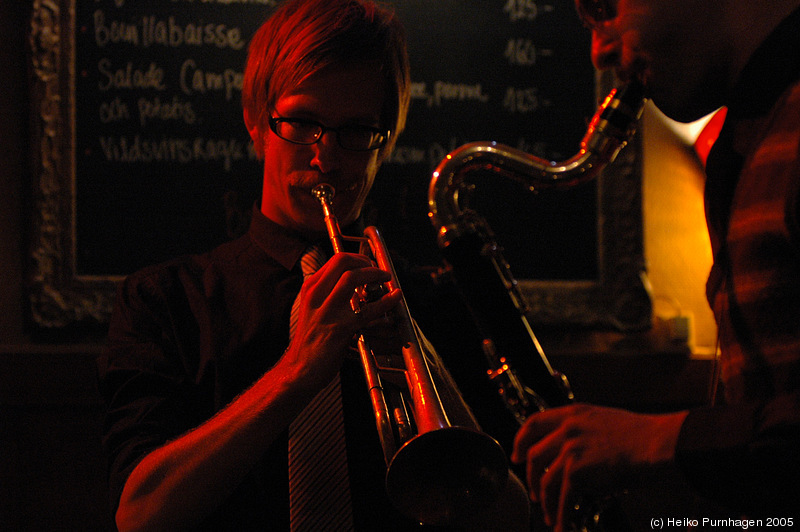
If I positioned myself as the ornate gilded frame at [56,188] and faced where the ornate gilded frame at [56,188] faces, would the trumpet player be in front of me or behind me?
in front

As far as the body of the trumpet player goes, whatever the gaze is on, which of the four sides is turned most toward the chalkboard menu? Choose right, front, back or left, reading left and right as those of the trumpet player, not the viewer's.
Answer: back

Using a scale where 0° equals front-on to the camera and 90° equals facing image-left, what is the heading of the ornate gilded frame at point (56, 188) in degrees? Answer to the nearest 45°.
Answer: approximately 0°

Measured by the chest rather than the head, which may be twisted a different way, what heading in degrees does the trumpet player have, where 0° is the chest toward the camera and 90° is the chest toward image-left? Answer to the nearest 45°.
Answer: approximately 0°
